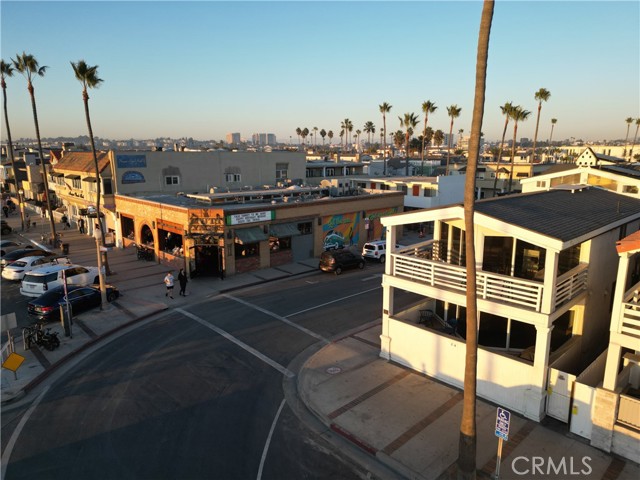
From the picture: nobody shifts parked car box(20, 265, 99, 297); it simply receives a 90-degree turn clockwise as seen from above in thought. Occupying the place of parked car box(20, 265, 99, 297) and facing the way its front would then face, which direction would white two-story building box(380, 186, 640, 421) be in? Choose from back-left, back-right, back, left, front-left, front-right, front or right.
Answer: front

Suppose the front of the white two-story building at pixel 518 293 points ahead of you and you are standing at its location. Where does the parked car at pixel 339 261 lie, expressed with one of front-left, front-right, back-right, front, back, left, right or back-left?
right

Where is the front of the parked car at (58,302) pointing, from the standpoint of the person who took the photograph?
facing away from the viewer and to the right of the viewer

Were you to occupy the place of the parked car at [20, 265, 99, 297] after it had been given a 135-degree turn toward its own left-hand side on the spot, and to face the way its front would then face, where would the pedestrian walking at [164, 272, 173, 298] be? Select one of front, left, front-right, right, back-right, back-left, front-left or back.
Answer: back-left

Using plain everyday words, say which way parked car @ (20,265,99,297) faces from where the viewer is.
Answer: facing away from the viewer and to the right of the viewer

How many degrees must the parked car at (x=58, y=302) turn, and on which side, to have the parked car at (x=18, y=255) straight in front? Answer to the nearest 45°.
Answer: approximately 45° to its left

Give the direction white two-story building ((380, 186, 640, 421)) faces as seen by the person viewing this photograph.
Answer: facing the viewer and to the left of the viewer

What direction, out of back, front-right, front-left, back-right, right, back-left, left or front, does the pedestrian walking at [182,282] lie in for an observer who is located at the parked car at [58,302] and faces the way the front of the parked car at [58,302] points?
front-right

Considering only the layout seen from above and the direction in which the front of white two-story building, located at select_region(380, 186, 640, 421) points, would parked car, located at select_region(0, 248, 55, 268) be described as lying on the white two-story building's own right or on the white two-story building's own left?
on the white two-story building's own right

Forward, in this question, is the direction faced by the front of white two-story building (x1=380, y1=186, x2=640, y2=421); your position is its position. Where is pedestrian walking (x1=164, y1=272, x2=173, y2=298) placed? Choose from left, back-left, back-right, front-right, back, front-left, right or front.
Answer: front-right
